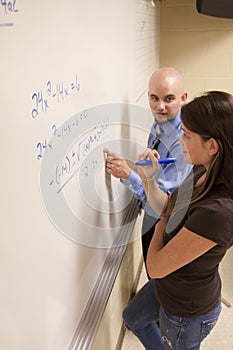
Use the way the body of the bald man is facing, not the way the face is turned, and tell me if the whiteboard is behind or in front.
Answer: in front

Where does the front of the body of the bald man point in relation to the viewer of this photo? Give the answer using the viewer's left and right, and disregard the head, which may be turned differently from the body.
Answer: facing the viewer and to the left of the viewer

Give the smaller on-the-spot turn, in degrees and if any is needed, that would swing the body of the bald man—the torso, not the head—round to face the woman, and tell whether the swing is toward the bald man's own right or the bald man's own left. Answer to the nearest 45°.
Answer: approximately 45° to the bald man's own left

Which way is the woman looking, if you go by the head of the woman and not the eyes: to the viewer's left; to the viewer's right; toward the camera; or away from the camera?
to the viewer's left

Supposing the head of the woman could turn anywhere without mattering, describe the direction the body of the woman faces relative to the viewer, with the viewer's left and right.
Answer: facing to the left of the viewer

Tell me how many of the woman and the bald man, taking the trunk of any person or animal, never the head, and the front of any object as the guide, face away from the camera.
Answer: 0

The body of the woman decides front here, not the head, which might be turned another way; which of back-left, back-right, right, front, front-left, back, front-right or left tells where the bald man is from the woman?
right
